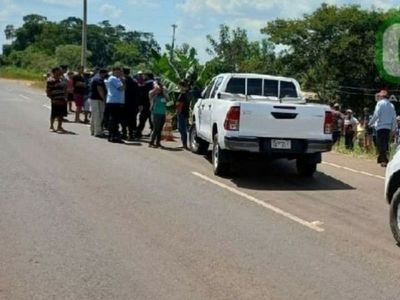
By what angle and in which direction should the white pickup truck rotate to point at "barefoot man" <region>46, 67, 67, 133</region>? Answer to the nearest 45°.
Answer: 0° — it already faces them

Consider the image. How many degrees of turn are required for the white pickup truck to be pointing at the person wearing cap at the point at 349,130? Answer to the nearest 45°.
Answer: approximately 45° to its right

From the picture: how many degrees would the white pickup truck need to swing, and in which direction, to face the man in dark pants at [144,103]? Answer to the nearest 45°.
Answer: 0° — it already faces them

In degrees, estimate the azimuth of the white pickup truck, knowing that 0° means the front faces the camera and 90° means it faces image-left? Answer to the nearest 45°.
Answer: approximately 135°

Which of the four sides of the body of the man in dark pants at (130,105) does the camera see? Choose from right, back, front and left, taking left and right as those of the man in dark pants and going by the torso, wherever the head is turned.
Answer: back

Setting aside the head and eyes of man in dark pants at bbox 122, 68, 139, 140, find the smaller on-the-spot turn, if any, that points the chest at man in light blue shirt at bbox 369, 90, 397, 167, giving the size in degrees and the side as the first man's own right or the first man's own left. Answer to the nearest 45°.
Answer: approximately 135° to the first man's own right

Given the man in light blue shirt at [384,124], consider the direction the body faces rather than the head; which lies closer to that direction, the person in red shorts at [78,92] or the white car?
the person in red shorts

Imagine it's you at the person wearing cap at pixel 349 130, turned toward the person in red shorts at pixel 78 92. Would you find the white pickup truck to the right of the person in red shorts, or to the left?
left
